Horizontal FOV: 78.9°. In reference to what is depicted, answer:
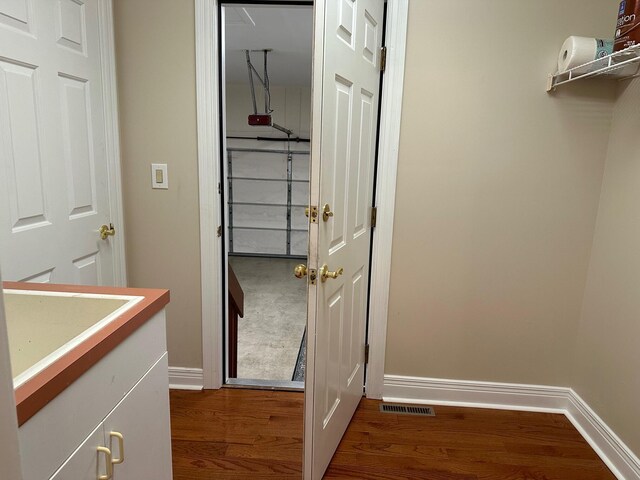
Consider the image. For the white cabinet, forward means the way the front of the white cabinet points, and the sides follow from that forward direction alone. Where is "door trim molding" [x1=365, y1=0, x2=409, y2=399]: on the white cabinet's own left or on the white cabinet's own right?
on the white cabinet's own left

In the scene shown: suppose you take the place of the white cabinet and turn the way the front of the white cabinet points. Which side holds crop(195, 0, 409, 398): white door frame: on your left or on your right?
on your left

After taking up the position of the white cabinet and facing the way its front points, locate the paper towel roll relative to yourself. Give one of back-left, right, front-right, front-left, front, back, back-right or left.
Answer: front-left

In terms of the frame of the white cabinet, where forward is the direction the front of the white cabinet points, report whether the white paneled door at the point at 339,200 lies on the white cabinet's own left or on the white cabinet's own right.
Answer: on the white cabinet's own left

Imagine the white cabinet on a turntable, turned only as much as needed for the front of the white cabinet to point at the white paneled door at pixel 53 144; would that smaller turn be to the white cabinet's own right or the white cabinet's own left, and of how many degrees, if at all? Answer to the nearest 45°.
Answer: approximately 135° to the white cabinet's own left

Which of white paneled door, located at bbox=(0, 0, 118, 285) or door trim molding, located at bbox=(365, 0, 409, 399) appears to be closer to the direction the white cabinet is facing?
the door trim molding

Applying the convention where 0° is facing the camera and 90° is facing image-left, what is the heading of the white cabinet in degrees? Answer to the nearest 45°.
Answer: approximately 315°

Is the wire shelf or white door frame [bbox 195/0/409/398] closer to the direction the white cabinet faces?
the wire shelf
